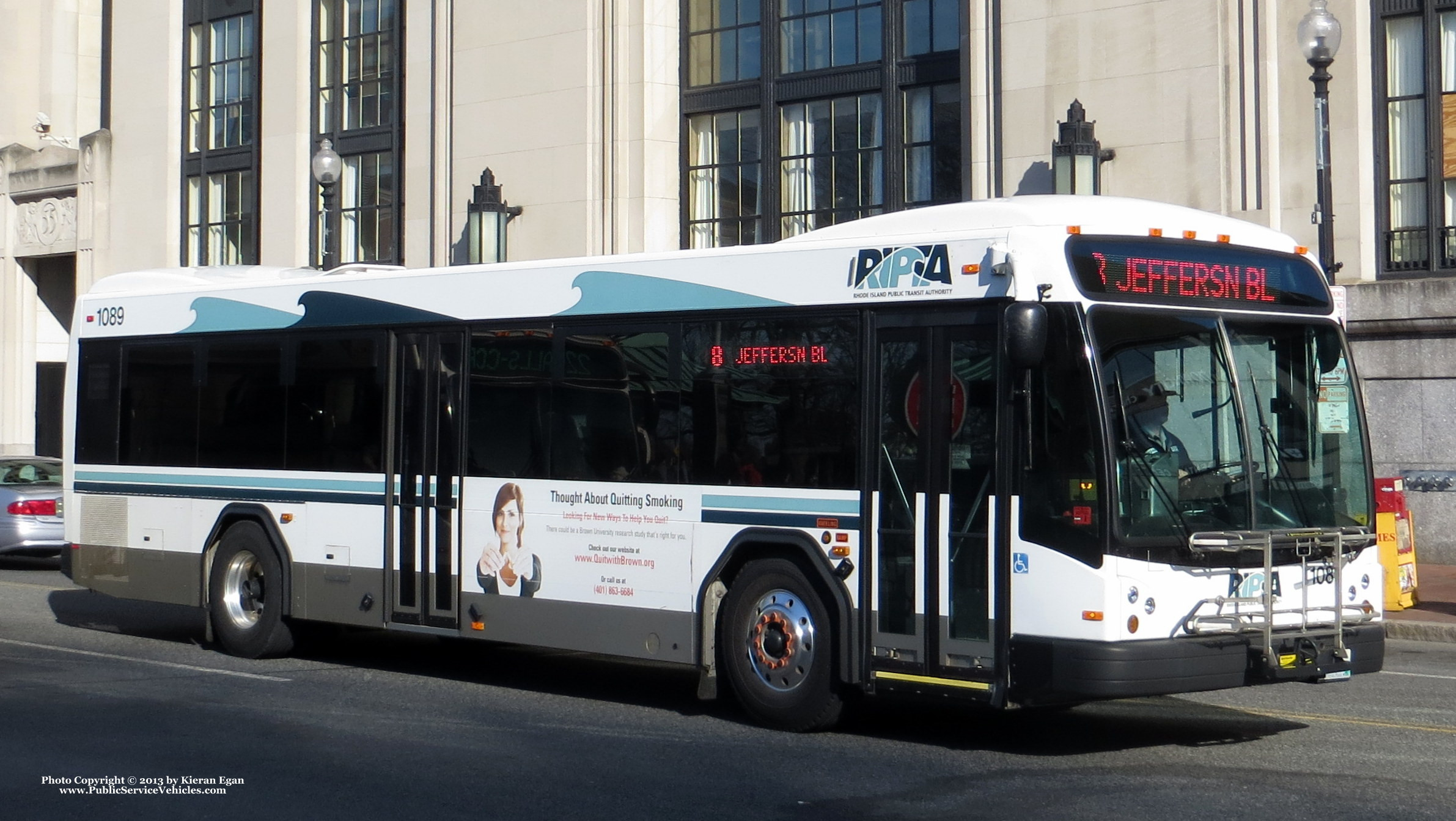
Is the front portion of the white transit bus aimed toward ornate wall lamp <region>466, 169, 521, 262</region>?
no

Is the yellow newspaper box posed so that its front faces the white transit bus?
no

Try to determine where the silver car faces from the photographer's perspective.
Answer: facing away from the viewer and to the left of the viewer

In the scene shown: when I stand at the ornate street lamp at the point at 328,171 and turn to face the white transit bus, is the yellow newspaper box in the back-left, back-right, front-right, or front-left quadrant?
front-left

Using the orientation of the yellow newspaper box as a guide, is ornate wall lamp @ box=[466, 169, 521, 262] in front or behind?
behind

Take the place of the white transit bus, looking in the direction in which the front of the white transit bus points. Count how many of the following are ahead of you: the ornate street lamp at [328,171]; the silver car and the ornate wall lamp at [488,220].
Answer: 0

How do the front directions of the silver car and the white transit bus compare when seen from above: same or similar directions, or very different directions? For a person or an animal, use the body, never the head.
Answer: very different directions

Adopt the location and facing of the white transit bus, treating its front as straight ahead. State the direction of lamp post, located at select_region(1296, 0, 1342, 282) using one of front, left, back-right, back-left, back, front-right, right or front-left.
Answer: left

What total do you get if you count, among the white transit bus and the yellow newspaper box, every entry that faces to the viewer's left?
0

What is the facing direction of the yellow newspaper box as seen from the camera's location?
facing the viewer and to the right of the viewer

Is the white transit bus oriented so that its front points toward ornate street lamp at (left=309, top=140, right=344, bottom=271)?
no

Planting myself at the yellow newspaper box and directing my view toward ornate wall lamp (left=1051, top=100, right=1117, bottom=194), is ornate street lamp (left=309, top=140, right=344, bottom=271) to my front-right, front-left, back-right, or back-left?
front-left
